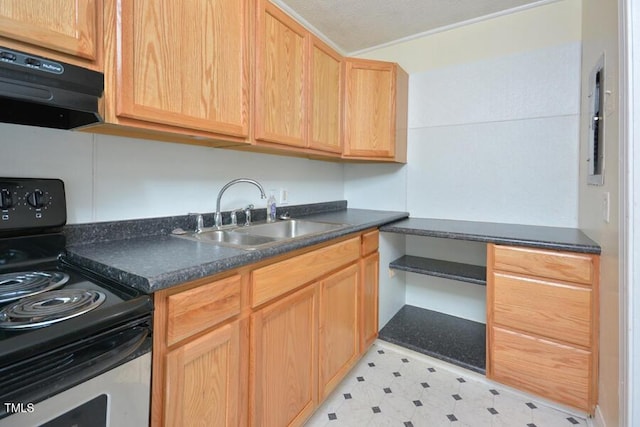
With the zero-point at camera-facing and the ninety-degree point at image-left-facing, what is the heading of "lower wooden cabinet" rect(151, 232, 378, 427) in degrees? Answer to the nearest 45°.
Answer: approximately 315°

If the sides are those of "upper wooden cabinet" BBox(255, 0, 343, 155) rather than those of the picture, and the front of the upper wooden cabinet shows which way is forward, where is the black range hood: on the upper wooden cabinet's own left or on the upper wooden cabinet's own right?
on the upper wooden cabinet's own right

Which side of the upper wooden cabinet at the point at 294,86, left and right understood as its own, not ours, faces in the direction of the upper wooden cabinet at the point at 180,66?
right

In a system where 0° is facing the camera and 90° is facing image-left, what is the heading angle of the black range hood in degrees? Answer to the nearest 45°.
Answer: approximately 315°

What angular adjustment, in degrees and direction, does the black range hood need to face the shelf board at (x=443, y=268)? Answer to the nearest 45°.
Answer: approximately 45° to its left
